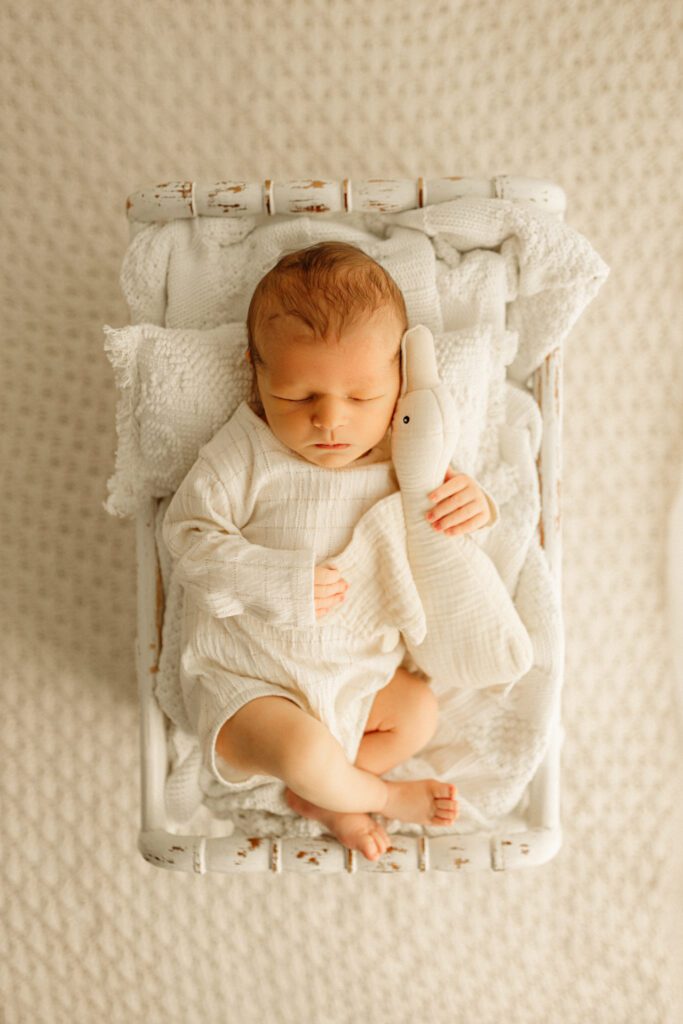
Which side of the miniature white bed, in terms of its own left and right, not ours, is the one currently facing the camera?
front
